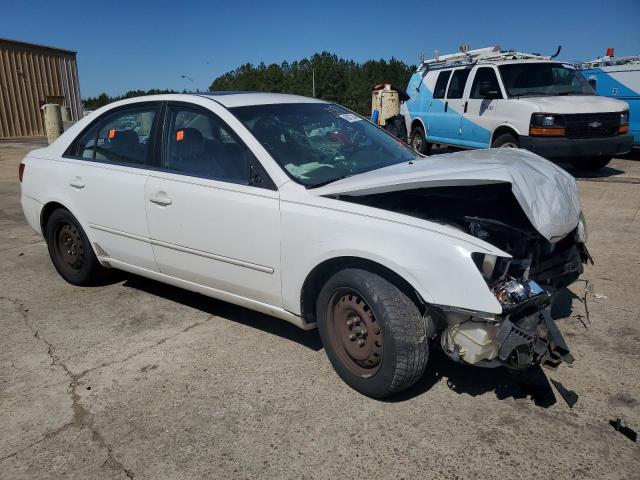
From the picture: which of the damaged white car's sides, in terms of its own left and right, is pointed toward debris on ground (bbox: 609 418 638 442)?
front

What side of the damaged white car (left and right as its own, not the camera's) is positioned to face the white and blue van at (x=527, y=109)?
left

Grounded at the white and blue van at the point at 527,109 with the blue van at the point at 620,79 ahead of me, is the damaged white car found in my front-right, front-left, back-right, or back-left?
back-right

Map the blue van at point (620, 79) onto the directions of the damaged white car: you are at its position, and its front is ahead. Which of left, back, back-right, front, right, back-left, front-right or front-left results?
left

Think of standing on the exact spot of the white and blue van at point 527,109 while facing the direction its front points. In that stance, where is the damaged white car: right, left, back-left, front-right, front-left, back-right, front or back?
front-right

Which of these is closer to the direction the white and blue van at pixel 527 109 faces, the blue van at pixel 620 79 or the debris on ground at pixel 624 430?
the debris on ground

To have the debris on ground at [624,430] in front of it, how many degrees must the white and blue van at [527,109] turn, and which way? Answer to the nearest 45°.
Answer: approximately 45° to its right

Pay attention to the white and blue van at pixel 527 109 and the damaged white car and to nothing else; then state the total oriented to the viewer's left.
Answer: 0

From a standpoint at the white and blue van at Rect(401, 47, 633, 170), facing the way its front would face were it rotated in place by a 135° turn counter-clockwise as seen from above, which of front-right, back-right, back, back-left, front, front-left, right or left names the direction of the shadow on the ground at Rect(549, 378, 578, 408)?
back

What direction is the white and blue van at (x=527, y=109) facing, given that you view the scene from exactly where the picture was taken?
facing the viewer and to the right of the viewer
